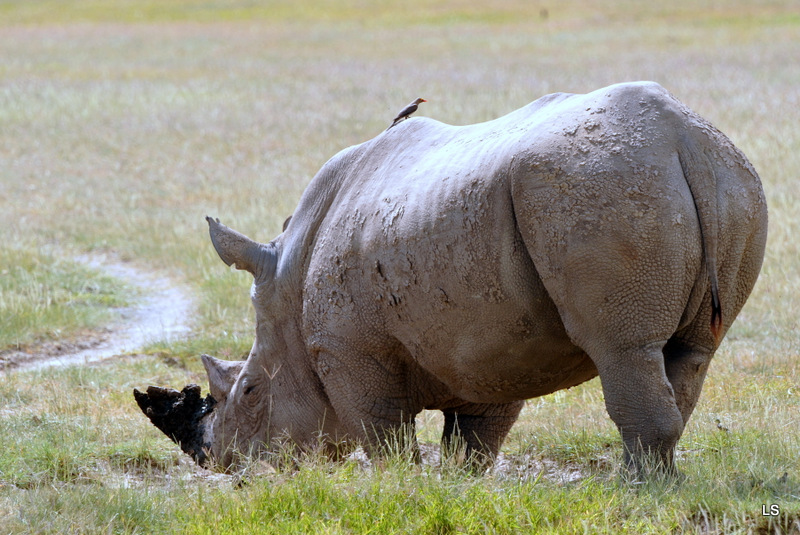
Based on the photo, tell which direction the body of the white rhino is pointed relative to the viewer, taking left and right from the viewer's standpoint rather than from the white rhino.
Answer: facing away from the viewer and to the left of the viewer
